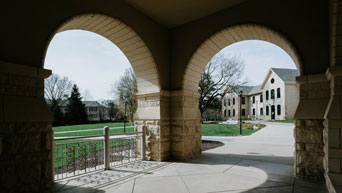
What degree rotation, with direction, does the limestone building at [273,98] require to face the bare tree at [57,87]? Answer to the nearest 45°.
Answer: approximately 45° to its right

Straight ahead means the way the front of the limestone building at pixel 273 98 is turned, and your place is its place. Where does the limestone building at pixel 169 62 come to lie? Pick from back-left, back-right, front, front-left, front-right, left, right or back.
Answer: front-left

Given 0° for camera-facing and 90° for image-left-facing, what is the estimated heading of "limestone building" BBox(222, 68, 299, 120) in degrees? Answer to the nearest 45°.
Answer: approximately 45°
